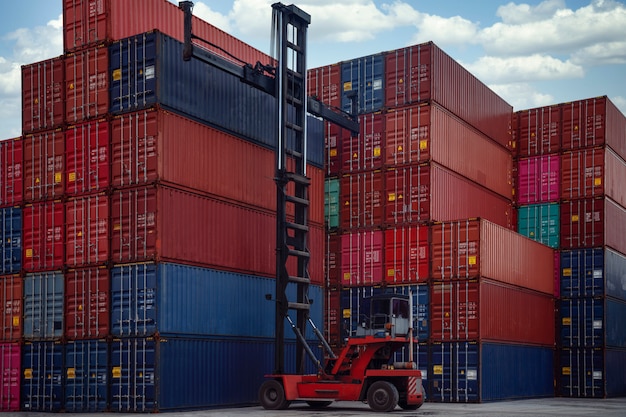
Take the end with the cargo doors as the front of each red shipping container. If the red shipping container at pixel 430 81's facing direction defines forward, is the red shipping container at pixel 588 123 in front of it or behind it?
behind

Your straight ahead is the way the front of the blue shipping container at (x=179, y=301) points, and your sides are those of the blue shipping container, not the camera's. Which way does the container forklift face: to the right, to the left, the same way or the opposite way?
to the right

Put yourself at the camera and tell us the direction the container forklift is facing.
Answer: facing away from the viewer and to the left of the viewer

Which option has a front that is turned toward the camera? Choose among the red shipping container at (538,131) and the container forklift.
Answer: the red shipping container

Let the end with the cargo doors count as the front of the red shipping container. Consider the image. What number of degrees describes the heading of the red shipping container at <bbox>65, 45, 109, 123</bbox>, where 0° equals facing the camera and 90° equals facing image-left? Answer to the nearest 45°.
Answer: approximately 45°

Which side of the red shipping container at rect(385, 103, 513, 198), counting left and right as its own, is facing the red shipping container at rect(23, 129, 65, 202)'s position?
front

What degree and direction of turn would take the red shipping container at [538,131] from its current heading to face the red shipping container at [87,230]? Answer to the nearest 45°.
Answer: approximately 45° to its right

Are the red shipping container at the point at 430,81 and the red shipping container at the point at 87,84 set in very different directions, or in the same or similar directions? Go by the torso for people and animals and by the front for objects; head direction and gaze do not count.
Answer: same or similar directions
